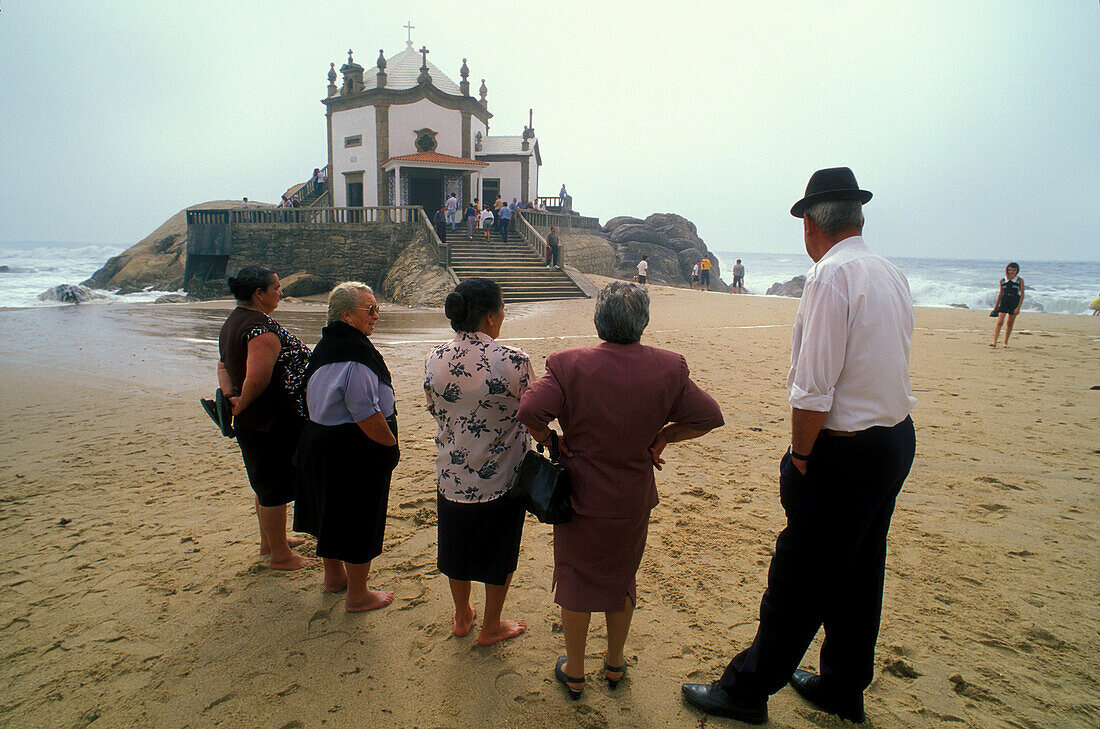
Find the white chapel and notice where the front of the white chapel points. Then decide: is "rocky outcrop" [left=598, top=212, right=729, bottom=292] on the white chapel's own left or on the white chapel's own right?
on the white chapel's own left

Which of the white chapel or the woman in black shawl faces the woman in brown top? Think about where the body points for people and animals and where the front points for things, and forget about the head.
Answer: the white chapel

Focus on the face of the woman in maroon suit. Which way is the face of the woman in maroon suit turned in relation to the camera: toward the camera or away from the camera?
away from the camera

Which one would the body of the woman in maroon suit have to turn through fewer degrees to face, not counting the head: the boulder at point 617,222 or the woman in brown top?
the boulder

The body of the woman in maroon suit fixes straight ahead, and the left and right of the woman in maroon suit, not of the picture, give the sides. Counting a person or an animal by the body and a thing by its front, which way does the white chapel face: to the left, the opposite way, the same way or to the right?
the opposite way

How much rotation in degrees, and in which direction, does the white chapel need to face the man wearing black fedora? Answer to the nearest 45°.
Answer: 0° — it already faces them

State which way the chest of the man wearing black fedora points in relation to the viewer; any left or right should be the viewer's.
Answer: facing away from the viewer and to the left of the viewer

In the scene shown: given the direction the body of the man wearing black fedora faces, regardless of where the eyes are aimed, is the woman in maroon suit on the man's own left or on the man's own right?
on the man's own left

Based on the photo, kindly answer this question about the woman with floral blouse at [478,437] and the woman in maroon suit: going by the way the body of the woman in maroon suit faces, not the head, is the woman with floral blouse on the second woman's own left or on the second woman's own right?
on the second woman's own left

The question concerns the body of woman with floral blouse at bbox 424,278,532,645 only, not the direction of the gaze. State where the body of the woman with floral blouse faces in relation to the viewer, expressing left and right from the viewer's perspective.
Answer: facing away from the viewer and to the right of the viewer

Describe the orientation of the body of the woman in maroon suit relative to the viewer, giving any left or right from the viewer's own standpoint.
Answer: facing away from the viewer
